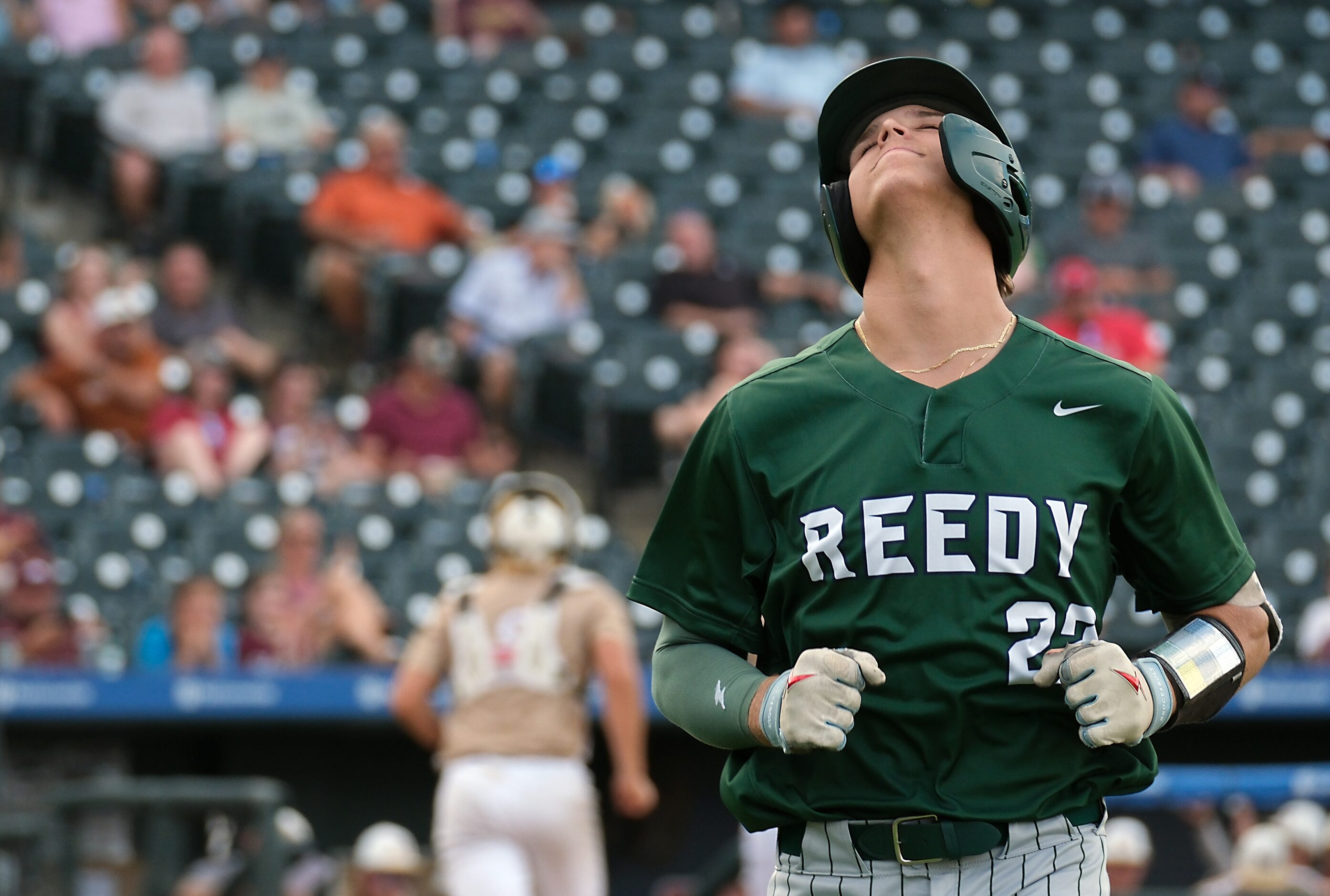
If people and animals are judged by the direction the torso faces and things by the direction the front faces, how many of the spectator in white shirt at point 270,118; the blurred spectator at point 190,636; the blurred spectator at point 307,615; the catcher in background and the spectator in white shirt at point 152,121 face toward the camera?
4

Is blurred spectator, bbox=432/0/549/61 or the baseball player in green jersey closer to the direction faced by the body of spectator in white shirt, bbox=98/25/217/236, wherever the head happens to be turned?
the baseball player in green jersey

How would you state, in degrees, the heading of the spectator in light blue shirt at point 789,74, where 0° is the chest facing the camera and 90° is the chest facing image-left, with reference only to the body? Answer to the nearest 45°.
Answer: approximately 0°

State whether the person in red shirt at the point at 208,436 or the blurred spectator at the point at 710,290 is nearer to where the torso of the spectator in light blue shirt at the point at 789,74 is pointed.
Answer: the blurred spectator

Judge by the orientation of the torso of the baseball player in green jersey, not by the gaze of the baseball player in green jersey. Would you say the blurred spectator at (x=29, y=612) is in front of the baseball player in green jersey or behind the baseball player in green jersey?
behind

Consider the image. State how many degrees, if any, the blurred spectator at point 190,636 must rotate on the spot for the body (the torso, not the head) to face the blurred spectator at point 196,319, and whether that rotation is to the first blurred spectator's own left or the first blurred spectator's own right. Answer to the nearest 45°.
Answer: approximately 180°
